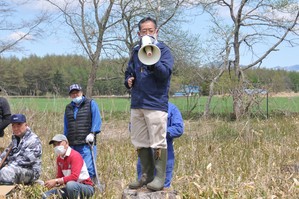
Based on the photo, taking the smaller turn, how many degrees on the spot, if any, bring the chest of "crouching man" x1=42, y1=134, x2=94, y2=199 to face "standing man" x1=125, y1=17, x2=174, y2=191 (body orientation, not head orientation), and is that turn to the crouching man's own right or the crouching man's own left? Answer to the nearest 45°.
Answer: approximately 90° to the crouching man's own left

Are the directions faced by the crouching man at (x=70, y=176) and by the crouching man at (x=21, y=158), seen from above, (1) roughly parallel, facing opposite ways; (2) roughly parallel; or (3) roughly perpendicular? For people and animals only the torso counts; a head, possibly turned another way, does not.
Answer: roughly parallel

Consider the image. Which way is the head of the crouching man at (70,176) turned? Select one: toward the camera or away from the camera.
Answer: toward the camera

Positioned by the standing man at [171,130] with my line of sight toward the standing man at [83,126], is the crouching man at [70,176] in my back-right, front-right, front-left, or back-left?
front-left

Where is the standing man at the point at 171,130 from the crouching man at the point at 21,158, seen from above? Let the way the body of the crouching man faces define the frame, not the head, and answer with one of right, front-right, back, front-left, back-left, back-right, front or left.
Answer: left
